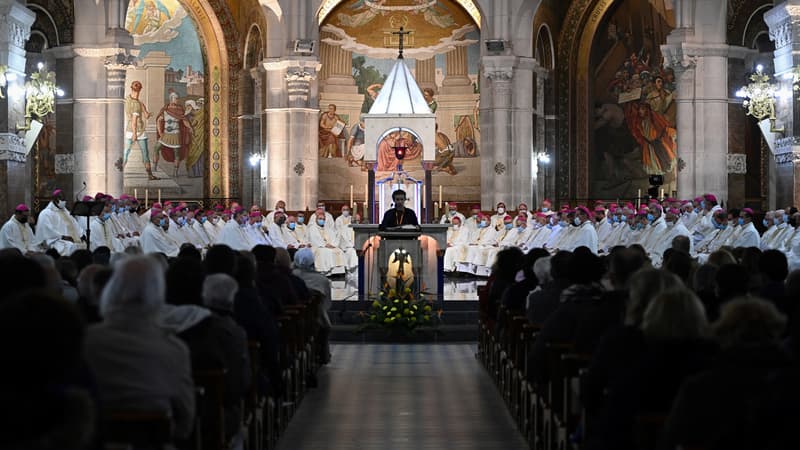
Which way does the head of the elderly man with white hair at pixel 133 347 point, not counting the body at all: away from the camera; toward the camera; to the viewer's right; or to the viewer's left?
away from the camera

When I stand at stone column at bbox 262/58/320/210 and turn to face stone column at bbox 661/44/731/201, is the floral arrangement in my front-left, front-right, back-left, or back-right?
front-right

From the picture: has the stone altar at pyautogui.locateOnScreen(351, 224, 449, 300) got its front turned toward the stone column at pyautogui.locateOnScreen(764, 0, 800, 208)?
no

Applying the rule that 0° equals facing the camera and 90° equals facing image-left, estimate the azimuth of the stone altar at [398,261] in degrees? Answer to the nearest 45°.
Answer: approximately 0°

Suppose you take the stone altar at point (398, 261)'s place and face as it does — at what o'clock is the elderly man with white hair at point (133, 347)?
The elderly man with white hair is roughly at 12 o'clock from the stone altar.

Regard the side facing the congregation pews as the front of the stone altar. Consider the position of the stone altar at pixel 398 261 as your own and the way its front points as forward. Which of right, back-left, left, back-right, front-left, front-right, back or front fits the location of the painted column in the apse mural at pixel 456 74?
back

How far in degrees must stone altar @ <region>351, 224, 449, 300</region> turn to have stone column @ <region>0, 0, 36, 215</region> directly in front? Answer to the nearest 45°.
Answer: approximately 90° to its right

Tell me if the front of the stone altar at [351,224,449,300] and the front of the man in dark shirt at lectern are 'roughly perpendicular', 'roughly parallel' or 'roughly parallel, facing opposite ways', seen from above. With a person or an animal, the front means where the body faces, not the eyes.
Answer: roughly parallel

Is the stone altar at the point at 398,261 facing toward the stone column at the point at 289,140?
no

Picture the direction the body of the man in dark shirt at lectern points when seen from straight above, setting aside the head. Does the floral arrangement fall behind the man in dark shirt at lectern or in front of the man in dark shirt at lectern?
in front

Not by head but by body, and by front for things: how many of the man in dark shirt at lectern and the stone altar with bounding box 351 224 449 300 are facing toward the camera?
2

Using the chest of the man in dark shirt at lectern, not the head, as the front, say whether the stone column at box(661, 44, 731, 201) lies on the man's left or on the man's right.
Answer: on the man's left

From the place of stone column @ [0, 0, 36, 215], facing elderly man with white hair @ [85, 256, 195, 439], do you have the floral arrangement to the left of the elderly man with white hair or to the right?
left

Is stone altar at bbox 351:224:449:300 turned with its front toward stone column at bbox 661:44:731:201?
no

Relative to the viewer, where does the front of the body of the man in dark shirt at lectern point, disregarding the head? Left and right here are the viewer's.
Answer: facing the viewer
